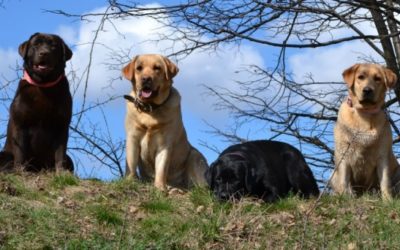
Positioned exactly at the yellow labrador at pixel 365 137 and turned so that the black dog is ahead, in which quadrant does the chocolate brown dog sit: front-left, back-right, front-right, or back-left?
front-right

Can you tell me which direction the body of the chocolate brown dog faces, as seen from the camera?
toward the camera

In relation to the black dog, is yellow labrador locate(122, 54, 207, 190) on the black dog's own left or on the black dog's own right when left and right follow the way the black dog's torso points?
on the black dog's own right

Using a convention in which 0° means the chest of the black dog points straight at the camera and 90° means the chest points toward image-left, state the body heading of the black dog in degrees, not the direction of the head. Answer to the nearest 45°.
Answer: approximately 45°

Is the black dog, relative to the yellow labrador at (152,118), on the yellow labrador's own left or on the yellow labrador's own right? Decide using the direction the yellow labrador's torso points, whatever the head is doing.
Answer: on the yellow labrador's own left

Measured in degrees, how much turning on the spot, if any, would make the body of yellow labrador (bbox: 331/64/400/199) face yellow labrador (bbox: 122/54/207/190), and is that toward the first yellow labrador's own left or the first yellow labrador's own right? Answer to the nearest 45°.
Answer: approximately 90° to the first yellow labrador's own right

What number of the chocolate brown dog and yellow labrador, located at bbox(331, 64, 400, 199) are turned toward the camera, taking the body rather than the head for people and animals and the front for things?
2

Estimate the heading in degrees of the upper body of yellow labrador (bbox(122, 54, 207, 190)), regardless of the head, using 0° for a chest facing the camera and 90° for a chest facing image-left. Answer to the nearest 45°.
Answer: approximately 45°

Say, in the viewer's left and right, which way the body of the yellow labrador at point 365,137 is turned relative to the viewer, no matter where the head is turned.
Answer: facing the viewer

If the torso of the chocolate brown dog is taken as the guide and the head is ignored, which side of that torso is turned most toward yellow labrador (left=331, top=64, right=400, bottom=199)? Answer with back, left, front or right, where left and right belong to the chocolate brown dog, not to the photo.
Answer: left

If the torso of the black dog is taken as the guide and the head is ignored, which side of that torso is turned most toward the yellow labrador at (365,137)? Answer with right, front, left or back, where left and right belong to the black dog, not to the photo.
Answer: back

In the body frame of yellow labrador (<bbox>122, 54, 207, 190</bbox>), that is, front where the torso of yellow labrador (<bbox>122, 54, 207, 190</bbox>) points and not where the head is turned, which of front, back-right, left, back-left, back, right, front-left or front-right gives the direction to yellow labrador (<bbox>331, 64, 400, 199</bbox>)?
back-left
